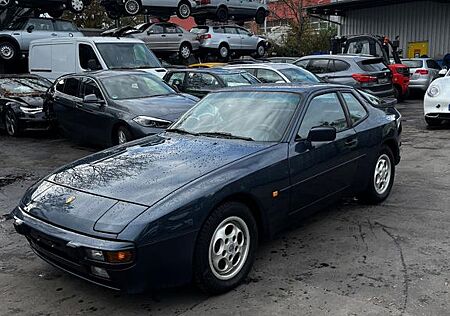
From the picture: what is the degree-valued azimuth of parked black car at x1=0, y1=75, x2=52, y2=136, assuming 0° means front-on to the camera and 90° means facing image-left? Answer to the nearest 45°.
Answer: approximately 315°

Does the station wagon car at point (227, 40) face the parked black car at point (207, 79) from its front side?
no

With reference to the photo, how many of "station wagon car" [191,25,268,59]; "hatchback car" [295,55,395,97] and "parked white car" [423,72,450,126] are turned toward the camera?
1

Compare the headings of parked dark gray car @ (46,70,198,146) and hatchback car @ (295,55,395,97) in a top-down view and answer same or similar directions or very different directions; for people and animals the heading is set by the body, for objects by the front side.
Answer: very different directions

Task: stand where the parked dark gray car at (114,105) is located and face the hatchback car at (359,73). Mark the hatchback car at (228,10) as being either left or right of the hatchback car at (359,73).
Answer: left

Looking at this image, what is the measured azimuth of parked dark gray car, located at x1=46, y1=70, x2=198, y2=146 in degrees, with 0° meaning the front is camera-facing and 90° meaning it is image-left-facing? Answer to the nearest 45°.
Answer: approximately 315°

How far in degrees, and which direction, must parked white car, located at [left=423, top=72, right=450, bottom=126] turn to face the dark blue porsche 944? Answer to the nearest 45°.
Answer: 0° — it already faces it

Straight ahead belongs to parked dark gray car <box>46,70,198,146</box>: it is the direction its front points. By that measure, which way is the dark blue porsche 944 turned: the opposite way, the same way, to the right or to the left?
to the right

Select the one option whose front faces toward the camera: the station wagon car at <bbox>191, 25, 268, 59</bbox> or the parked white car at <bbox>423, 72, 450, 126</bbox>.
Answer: the parked white car

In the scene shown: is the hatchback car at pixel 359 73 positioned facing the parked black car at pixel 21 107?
no

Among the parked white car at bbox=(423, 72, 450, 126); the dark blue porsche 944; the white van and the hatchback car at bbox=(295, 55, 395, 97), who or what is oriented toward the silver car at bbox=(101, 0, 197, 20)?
the hatchback car at bbox=(295, 55, 395, 97)

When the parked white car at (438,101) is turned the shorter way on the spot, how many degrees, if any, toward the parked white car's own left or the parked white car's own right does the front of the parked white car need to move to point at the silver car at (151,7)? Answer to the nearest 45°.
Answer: approximately 135° to the parked white car's own right

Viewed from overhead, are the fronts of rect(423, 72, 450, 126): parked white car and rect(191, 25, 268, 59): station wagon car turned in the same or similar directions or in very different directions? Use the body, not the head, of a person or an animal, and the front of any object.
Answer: very different directions
